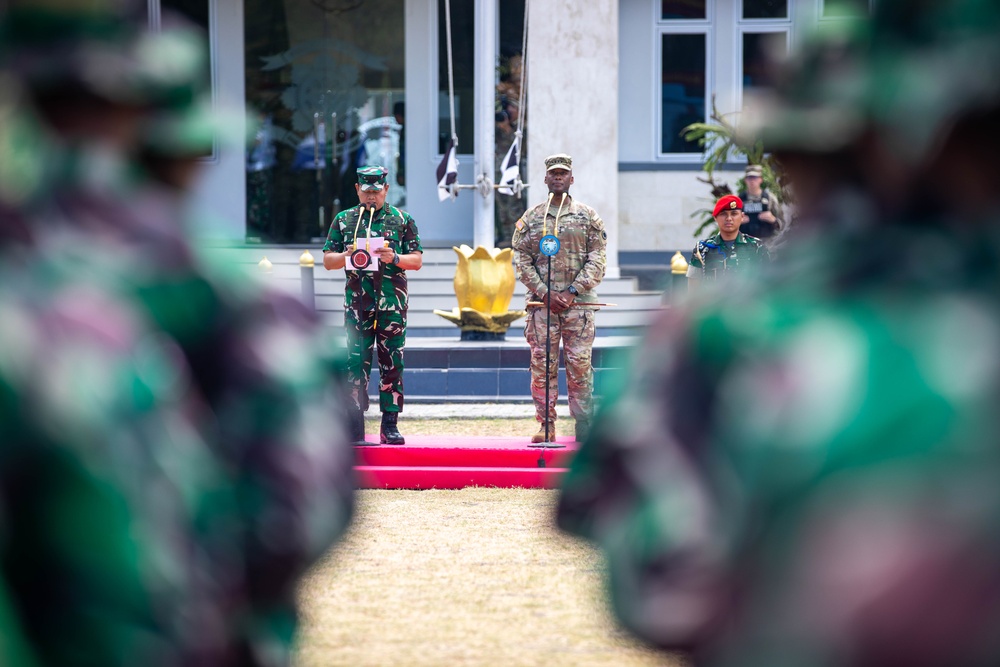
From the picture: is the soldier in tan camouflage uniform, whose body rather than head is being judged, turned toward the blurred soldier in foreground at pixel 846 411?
yes

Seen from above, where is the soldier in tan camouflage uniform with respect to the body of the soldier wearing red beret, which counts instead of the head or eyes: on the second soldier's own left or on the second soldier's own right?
on the second soldier's own right

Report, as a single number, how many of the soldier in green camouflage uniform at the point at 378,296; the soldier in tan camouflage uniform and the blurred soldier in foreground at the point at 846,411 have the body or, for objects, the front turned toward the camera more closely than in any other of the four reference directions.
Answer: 2

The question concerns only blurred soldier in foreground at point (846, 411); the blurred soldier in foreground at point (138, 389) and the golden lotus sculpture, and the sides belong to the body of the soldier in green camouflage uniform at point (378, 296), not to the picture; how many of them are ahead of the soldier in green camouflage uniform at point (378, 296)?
2

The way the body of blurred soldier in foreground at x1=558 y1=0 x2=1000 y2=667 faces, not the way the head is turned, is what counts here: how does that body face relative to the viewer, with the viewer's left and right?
facing away from the viewer and to the left of the viewer

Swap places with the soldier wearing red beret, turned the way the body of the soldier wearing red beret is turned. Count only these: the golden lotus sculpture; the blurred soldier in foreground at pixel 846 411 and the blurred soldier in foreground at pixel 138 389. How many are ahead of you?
2

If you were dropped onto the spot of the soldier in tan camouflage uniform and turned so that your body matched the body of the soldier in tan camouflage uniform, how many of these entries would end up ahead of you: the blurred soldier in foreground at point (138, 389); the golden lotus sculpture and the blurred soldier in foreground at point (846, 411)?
2

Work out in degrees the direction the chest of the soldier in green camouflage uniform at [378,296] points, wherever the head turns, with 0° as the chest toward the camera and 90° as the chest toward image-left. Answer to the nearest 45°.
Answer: approximately 0°

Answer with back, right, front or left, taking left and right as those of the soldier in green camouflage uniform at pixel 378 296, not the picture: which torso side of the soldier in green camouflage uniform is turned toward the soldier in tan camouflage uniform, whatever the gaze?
left

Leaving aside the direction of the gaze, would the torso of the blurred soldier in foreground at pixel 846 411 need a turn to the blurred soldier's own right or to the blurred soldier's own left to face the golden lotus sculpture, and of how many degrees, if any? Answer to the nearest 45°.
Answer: approximately 45° to the blurred soldier's own right

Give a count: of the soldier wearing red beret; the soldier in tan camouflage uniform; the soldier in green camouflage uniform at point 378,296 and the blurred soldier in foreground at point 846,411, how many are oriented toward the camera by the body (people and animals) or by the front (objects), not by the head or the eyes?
3
